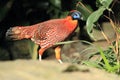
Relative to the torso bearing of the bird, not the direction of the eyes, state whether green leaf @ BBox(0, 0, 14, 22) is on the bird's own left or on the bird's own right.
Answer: on the bird's own left

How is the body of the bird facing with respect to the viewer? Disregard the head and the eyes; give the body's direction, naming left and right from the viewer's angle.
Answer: facing to the right of the viewer
